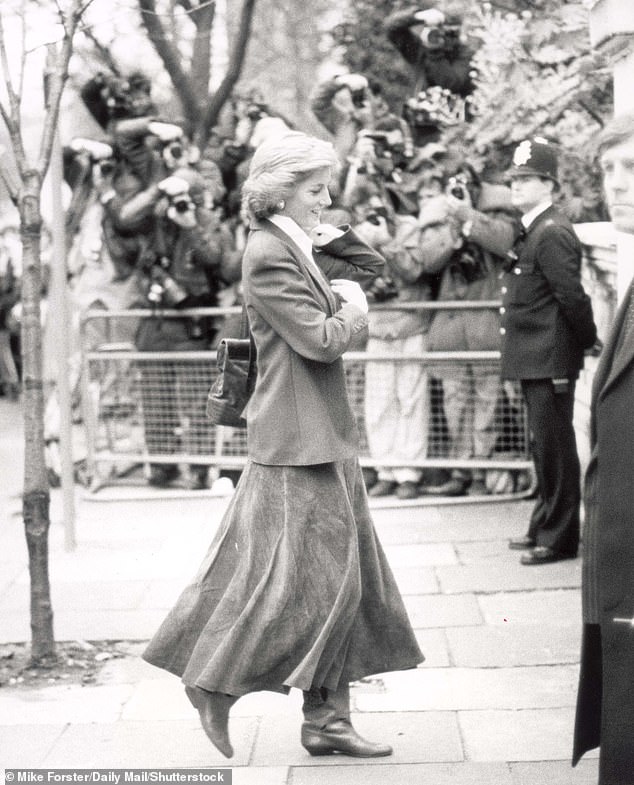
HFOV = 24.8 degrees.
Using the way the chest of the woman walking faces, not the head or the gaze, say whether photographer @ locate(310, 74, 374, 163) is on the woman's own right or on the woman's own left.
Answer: on the woman's own left

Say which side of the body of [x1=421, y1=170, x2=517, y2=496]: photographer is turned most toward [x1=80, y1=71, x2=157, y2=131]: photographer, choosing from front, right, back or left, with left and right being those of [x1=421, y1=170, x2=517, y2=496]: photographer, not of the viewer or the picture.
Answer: right

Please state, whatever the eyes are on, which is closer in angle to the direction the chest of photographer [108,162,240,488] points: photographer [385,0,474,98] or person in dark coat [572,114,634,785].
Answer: the person in dark coat

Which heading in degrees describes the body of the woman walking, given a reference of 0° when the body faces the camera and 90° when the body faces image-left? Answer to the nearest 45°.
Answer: approximately 270°

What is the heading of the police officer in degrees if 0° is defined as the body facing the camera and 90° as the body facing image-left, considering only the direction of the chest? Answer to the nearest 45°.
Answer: approximately 90°

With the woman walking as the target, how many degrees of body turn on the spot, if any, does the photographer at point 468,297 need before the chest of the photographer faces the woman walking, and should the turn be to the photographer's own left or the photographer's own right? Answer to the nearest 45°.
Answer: approximately 45° to the photographer's own left

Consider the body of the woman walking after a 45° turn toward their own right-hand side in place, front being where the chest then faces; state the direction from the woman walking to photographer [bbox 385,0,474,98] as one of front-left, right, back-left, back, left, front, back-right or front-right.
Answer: back-left

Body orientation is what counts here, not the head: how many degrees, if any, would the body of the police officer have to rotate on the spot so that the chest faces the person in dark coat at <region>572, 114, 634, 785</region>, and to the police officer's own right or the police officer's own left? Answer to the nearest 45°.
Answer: approximately 90° to the police officer's own left

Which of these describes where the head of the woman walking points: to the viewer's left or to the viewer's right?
to the viewer's right
